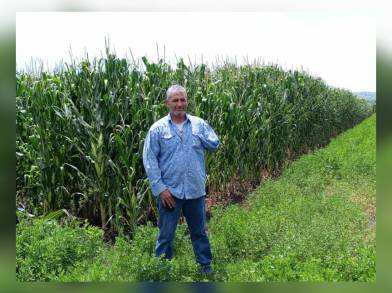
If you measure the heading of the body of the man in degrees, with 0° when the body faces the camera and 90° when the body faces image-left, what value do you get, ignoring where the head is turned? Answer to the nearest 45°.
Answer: approximately 0°
